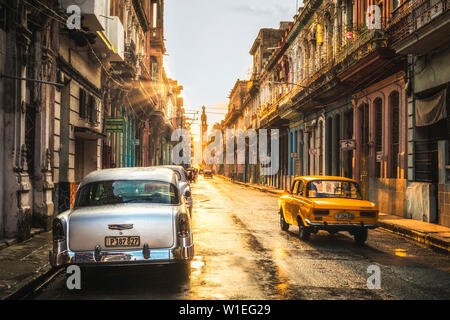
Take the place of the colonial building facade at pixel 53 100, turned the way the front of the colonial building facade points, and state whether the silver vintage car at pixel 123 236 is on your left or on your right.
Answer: on your right

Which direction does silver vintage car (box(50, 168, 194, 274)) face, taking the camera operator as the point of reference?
facing away from the viewer

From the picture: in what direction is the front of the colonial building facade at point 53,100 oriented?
to the viewer's right

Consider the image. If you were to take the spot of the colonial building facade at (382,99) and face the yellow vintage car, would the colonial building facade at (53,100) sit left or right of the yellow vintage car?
right

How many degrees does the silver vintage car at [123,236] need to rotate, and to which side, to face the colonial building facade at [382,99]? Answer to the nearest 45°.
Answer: approximately 45° to its right

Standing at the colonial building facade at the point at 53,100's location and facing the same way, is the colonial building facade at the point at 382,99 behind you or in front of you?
in front

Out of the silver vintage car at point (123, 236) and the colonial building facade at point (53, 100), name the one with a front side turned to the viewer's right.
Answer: the colonial building facade

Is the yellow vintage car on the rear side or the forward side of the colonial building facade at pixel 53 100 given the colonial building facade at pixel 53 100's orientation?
on the forward side

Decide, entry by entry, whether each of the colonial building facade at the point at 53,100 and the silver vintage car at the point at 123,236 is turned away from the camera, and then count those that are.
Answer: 1

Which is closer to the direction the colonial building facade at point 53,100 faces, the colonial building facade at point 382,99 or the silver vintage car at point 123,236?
the colonial building facade

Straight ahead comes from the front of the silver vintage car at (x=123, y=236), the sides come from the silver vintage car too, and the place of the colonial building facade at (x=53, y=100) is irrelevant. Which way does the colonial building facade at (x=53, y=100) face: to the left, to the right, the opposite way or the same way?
to the right
